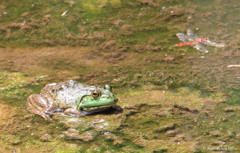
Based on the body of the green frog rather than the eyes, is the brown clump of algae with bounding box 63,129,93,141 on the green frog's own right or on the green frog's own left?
on the green frog's own right

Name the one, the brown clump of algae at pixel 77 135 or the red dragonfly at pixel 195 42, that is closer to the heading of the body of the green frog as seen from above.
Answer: the red dragonfly

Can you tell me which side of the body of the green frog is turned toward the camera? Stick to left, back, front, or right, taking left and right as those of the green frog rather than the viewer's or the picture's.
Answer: right

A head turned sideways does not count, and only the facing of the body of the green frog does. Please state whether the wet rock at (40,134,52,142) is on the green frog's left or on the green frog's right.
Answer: on the green frog's right
